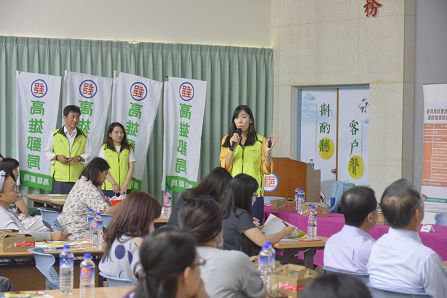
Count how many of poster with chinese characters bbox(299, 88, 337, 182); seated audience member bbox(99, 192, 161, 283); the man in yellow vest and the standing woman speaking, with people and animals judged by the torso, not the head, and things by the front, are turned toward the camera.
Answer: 3

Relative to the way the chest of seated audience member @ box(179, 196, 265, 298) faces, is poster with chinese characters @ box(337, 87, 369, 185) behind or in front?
in front

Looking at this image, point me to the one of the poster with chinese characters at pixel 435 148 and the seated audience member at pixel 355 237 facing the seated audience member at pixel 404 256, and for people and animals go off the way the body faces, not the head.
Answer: the poster with chinese characters

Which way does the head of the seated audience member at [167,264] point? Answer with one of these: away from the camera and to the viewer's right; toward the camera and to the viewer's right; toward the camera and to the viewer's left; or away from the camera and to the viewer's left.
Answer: away from the camera and to the viewer's right

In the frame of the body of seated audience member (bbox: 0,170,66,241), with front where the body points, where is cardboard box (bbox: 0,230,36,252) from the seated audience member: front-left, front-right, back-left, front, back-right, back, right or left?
right

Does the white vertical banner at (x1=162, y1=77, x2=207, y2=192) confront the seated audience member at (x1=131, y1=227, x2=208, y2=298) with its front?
yes

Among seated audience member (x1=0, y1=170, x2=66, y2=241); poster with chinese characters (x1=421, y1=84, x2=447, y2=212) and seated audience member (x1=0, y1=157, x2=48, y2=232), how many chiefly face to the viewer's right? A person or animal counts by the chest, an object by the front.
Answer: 2

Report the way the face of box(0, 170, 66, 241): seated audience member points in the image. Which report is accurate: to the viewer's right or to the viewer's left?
to the viewer's right

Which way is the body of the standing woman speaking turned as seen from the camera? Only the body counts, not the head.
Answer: toward the camera

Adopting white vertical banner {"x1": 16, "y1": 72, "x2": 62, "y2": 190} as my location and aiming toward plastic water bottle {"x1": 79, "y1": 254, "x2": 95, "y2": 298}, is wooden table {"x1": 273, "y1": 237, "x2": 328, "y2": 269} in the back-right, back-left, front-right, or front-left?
front-left

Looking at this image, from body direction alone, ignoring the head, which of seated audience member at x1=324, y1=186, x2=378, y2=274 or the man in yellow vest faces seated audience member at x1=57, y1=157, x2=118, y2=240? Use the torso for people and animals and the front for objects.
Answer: the man in yellow vest

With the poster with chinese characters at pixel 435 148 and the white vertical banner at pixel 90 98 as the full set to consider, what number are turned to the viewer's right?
0

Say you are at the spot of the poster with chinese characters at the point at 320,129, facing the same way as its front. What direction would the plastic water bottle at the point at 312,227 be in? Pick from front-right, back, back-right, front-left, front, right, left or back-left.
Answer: front
